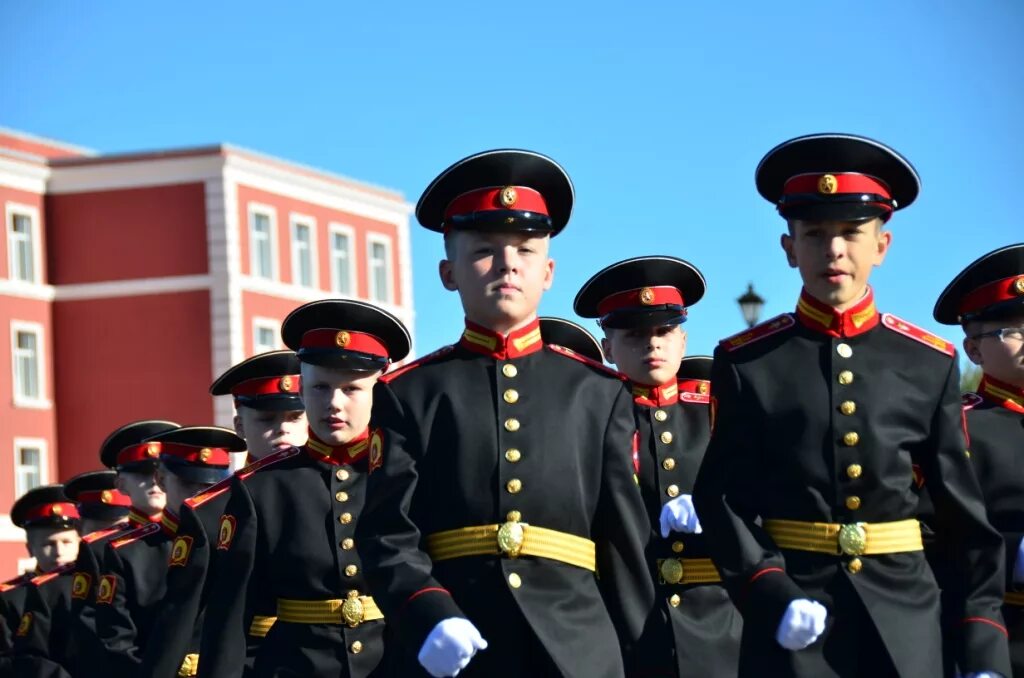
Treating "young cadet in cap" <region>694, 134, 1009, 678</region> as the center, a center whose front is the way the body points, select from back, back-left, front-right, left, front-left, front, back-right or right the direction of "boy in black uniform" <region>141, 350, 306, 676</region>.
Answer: back-right

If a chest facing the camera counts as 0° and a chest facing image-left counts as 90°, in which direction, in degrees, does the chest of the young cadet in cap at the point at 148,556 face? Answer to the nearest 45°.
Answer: approximately 315°

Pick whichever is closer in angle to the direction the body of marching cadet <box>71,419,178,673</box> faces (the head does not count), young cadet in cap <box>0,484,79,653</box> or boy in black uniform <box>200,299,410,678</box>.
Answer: the boy in black uniform

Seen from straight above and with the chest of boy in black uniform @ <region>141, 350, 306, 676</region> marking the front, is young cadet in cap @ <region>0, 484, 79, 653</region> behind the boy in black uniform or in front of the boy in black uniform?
behind

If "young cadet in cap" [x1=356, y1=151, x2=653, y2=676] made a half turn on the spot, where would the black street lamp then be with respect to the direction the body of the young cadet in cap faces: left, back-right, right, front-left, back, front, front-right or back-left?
front

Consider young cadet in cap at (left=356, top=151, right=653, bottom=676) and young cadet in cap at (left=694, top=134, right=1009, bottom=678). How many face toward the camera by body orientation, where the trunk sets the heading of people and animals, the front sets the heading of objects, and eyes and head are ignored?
2

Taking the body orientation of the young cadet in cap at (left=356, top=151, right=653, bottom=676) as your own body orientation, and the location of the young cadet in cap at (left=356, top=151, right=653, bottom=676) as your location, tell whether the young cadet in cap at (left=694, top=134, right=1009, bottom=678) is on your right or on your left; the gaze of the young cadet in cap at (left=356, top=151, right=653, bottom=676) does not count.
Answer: on your left
